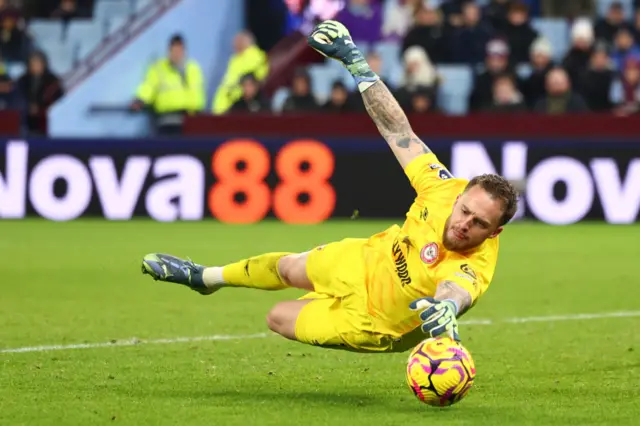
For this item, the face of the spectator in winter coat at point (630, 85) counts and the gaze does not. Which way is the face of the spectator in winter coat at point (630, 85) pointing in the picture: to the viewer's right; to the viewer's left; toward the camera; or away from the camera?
toward the camera

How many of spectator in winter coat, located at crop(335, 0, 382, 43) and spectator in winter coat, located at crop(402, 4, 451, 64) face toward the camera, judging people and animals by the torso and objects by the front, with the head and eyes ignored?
2

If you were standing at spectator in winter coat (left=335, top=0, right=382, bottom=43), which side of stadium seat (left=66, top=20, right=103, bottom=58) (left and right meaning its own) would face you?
left

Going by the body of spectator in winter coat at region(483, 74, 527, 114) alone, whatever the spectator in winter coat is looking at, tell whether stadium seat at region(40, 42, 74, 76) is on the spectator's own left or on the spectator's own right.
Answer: on the spectator's own right

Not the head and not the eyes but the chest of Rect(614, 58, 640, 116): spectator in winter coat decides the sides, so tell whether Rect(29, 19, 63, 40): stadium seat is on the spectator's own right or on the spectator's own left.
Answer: on the spectator's own right

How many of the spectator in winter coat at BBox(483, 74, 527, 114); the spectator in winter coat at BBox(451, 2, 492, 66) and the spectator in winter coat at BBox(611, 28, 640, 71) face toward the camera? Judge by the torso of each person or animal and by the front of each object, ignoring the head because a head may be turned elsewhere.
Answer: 3

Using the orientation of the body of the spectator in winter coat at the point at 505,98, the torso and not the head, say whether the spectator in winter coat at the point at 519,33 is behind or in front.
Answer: behind

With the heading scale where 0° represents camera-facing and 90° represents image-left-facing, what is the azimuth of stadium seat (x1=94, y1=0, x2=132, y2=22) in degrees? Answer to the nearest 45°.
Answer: approximately 0°

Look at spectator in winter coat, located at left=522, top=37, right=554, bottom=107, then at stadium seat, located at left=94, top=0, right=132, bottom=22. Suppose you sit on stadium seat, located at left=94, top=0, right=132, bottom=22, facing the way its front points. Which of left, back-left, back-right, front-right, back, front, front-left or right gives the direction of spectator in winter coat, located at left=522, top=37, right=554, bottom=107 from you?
front-left

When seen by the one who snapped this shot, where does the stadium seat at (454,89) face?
facing the viewer

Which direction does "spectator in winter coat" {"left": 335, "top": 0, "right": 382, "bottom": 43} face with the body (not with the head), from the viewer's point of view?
toward the camera

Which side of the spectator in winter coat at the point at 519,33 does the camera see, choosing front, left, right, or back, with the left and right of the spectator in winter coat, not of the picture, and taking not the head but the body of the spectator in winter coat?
front

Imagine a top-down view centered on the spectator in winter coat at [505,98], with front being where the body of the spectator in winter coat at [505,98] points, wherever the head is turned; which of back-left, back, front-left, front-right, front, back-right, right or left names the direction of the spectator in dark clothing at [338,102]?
right

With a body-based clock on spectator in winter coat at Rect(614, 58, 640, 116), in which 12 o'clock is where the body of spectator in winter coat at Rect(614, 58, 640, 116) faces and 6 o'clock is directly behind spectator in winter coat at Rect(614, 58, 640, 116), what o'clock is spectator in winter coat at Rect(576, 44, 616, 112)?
spectator in winter coat at Rect(576, 44, 616, 112) is roughly at 2 o'clock from spectator in winter coat at Rect(614, 58, 640, 116).
